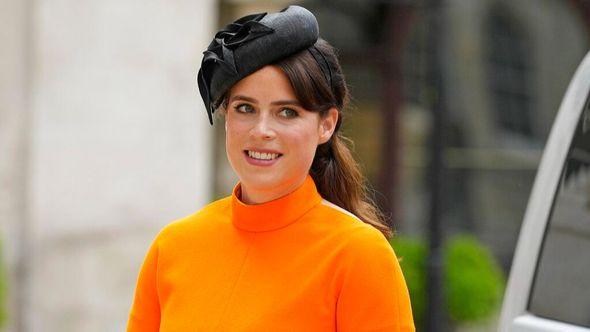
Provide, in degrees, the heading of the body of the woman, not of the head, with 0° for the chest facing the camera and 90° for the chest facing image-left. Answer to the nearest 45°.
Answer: approximately 45°
